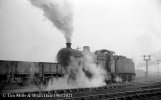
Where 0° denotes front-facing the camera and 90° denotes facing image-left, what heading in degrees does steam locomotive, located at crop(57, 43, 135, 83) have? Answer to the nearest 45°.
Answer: approximately 45°

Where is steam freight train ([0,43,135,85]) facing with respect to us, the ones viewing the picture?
facing the viewer and to the left of the viewer

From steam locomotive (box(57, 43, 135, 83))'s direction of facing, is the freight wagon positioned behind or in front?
in front

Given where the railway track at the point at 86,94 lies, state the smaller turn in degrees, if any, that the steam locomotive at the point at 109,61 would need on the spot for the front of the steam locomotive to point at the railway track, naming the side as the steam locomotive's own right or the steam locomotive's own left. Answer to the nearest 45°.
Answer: approximately 45° to the steam locomotive's own left

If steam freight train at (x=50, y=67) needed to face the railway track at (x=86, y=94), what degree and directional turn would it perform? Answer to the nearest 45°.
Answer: approximately 90° to its left
